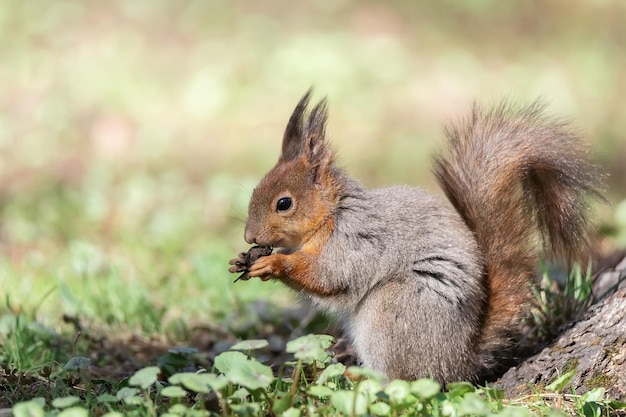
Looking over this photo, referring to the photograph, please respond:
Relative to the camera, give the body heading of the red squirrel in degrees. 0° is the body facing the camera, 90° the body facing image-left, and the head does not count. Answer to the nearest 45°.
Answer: approximately 90°
